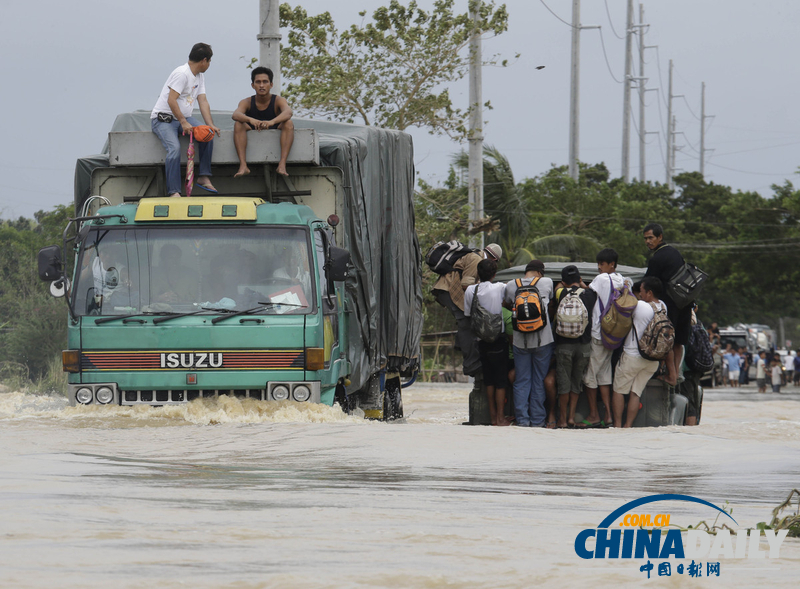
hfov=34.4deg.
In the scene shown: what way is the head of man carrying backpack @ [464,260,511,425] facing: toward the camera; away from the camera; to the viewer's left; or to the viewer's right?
away from the camera

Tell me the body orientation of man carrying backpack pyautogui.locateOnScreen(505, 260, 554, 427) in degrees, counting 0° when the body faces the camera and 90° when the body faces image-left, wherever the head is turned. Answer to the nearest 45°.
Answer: approximately 180°

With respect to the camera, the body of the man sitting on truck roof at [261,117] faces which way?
toward the camera

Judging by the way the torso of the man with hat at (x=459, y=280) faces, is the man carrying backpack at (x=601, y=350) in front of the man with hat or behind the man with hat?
in front

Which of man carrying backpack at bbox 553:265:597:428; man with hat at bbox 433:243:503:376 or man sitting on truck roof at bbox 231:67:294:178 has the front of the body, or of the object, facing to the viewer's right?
the man with hat

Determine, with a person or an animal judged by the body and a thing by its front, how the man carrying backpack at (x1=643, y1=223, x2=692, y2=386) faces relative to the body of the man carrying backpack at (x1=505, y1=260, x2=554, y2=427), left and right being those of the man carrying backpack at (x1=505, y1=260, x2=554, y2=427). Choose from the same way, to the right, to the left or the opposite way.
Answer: to the left

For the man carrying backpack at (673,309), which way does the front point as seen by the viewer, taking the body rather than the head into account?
to the viewer's left

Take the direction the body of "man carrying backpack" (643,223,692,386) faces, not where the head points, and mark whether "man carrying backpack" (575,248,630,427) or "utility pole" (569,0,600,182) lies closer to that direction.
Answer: the man carrying backpack

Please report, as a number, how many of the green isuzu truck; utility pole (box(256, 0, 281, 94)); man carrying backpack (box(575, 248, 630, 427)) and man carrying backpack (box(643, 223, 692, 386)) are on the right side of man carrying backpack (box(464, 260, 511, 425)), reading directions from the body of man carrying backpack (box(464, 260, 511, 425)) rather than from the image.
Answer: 2

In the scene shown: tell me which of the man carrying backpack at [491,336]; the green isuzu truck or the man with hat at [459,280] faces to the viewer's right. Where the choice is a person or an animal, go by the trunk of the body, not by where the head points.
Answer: the man with hat

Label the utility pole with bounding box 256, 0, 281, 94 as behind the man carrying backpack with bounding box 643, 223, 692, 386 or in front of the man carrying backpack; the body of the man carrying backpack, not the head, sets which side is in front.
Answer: in front

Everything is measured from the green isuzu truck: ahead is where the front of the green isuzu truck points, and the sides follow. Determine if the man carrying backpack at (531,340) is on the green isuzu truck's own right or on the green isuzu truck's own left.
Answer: on the green isuzu truck's own left

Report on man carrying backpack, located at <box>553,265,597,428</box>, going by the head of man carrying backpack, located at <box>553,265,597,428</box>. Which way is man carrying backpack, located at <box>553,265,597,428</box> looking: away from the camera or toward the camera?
away from the camera
